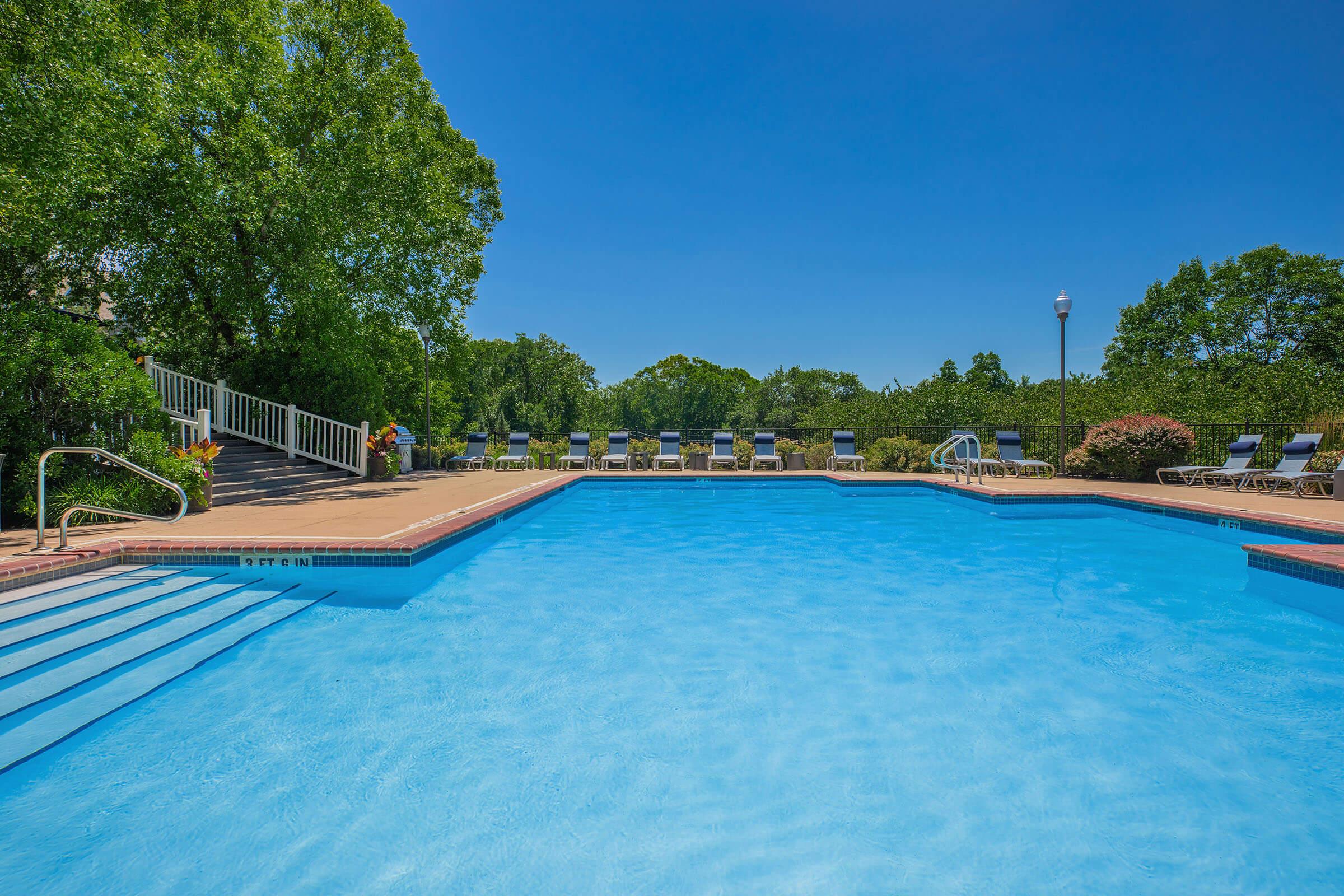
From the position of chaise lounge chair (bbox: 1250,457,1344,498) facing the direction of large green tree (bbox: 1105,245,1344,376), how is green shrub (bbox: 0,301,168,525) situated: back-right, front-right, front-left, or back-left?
back-left

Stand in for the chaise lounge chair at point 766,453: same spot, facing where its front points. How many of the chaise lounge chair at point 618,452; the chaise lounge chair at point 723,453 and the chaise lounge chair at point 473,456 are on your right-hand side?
3

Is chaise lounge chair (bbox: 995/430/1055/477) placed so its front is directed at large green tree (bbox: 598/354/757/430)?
no

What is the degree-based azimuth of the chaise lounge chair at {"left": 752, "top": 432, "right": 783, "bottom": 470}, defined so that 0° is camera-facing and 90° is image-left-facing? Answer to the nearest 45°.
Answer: approximately 0°

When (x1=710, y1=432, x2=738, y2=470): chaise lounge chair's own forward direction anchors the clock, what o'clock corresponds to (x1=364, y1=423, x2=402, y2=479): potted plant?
The potted plant is roughly at 2 o'clock from the chaise lounge chair.

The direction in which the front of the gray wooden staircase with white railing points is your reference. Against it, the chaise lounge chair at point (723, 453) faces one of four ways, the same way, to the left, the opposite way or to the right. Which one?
to the right

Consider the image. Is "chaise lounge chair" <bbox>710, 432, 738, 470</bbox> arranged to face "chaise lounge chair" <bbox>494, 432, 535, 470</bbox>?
no

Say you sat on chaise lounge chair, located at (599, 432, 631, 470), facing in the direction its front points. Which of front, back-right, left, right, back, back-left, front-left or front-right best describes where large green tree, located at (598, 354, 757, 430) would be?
back

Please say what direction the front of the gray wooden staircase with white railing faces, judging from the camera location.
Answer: facing the viewer and to the right of the viewer

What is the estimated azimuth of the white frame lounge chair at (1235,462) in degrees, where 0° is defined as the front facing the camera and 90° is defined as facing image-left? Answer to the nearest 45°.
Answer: approximately 45°

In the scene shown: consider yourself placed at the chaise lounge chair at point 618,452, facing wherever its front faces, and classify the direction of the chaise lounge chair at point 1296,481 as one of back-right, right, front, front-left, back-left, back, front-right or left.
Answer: front-left

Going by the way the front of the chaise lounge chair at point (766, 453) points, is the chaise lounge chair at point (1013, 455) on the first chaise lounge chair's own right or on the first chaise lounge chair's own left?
on the first chaise lounge chair's own left

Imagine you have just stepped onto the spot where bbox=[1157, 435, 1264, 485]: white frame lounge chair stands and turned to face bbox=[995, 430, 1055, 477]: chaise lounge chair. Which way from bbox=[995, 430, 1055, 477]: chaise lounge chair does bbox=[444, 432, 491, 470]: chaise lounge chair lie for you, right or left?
left

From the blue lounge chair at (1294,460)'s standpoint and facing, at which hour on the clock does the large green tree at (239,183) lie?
The large green tree is roughly at 12 o'clock from the blue lounge chair.

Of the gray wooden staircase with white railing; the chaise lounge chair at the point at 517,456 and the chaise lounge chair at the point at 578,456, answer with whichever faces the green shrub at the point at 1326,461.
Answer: the gray wooden staircase with white railing

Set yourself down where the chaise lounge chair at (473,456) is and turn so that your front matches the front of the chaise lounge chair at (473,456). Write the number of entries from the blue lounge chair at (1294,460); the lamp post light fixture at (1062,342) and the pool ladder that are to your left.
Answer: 3

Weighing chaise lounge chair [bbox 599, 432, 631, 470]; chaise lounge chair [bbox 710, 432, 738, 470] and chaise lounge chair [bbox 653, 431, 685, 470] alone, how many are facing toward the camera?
3

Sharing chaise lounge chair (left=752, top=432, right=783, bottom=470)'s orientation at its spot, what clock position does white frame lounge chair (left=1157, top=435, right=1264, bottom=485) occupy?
The white frame lounge chair is roughly at 10 o'clock from the chaise lounge chair.

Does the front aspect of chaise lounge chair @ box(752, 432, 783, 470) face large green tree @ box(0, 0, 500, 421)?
no

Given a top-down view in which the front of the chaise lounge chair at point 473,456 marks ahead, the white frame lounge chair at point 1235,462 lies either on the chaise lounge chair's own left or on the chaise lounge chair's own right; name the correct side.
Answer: on the chaise lounge chair's own left

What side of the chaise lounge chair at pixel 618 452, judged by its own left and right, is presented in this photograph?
front

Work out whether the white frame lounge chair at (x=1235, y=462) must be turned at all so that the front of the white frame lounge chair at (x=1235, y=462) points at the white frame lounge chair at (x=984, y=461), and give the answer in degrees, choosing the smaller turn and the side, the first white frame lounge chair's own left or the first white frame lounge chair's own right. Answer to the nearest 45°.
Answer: approximately 45° to the first white frame lounge chair's own right

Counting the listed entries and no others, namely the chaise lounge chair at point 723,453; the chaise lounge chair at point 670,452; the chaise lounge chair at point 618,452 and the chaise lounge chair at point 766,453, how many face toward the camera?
4

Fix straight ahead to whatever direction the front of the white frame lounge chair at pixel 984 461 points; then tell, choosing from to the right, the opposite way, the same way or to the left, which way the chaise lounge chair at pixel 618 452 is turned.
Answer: the same way

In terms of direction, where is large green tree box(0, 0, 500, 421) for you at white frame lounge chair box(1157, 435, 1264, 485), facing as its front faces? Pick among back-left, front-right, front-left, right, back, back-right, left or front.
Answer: front

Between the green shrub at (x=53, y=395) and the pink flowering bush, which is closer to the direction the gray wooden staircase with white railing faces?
the pink flowering bush
